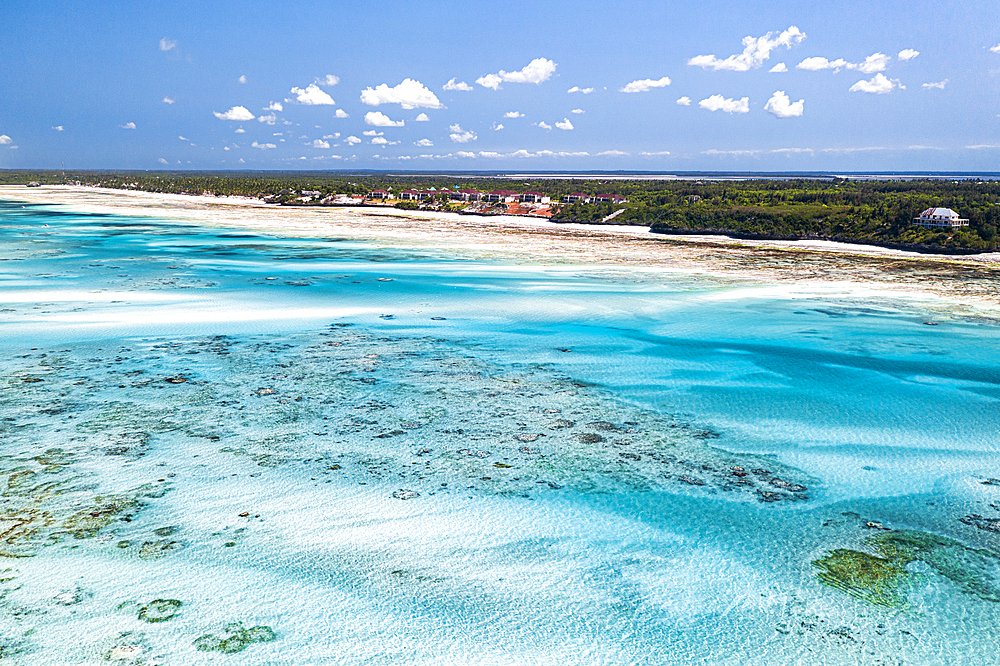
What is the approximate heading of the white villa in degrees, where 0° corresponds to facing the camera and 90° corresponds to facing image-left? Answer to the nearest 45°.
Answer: approximately 0°
